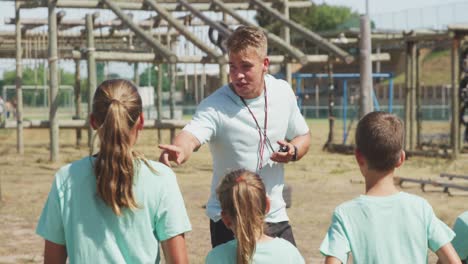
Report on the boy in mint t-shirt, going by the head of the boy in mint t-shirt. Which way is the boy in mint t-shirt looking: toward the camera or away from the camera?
away from the camera

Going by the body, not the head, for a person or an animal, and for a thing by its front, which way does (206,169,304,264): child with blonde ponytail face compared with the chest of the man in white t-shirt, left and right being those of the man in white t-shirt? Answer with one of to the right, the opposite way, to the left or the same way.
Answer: the opposite way

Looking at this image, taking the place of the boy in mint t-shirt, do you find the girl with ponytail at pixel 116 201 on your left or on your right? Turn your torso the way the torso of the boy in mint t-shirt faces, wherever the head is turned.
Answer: on your left

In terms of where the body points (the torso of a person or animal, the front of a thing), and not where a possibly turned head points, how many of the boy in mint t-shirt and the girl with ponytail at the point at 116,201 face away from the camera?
2

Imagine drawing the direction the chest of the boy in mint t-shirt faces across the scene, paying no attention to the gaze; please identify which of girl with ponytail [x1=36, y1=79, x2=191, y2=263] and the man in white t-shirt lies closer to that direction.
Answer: the man in white t-shirt

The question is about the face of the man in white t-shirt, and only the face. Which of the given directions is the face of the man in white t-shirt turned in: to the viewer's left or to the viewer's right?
to the viewer's left

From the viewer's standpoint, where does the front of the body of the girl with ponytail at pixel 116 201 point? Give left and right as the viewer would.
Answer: facing away from the viewer

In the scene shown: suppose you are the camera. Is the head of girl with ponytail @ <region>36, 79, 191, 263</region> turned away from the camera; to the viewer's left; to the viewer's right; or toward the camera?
away from the camera

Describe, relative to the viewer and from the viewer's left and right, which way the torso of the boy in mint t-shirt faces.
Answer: facing away from the viewer

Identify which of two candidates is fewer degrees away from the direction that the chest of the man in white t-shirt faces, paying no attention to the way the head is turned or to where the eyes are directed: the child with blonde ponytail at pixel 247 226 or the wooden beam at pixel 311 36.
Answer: the child with blonde ponytail

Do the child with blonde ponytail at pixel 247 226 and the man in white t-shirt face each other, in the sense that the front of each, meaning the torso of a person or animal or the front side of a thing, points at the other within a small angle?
yes

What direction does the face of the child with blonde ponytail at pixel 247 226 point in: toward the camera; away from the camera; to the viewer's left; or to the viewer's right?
away from the camera

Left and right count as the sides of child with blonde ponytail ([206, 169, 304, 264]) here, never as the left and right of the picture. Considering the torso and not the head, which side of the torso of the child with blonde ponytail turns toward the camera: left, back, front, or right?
back

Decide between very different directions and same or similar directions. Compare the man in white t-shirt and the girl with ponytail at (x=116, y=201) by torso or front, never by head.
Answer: very different directions

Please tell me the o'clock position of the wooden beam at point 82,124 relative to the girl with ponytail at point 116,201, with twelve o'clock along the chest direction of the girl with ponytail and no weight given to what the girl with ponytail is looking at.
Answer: The wooden beam is roughly at 12 o'clock from the girl with ponytail.
